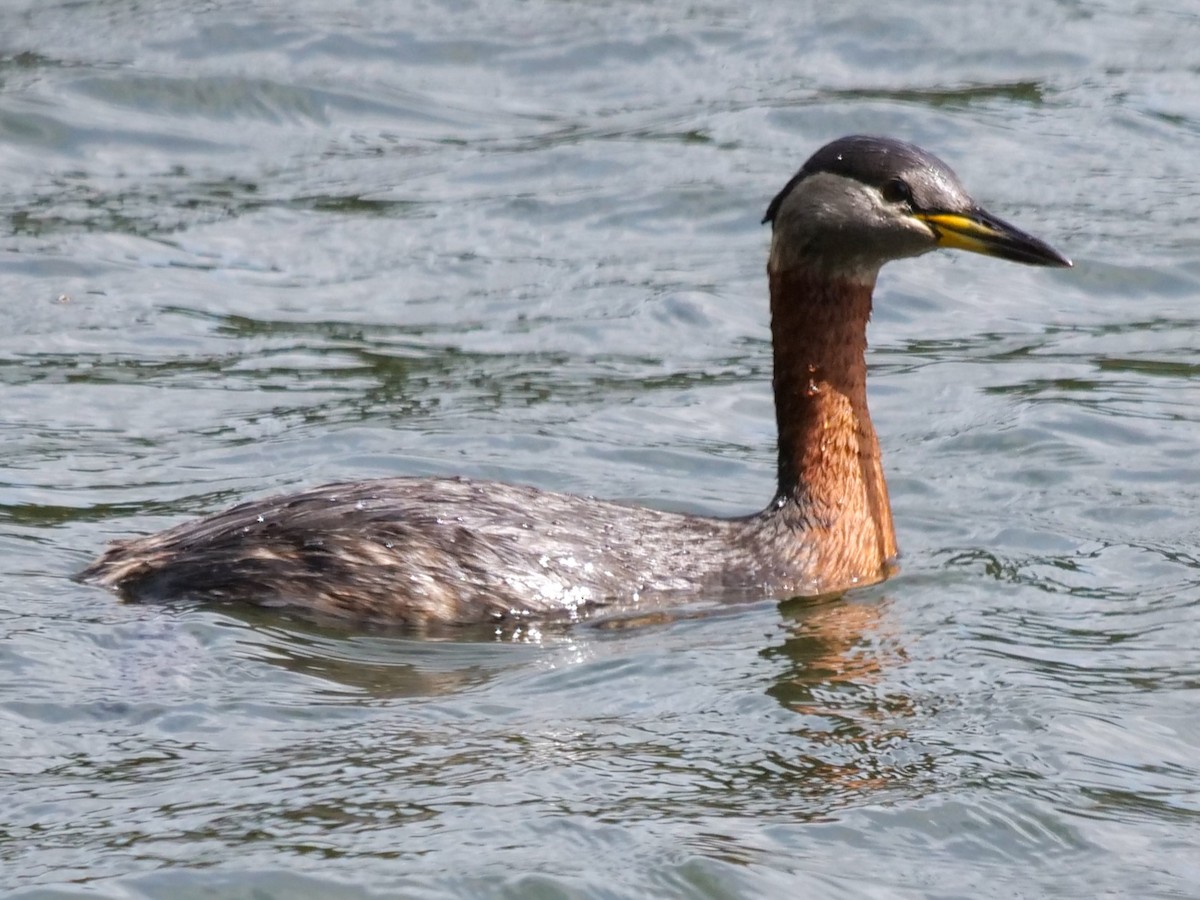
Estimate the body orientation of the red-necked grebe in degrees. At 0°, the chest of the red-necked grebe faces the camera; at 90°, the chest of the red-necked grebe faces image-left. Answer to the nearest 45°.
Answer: approximately 270°
